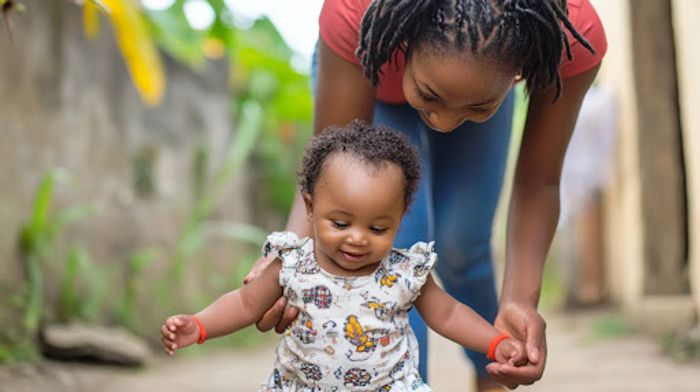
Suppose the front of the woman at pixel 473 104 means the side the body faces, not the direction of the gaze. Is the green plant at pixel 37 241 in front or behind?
behind

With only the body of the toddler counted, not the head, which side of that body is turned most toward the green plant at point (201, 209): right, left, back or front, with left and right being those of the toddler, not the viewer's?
back

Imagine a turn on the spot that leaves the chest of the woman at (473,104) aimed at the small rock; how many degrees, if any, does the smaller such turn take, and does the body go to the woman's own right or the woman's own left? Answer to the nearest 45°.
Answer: approximately 135° to the woman's own right

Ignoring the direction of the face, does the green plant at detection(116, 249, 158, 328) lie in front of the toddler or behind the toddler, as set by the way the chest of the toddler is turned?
behind

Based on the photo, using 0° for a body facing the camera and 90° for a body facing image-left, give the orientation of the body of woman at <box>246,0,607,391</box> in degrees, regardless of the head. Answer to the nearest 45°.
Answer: approximately 0°

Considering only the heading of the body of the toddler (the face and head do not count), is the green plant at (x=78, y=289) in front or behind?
behind

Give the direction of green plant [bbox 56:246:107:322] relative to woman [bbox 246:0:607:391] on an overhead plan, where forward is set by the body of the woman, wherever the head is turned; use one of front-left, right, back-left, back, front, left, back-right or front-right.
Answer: back-right
